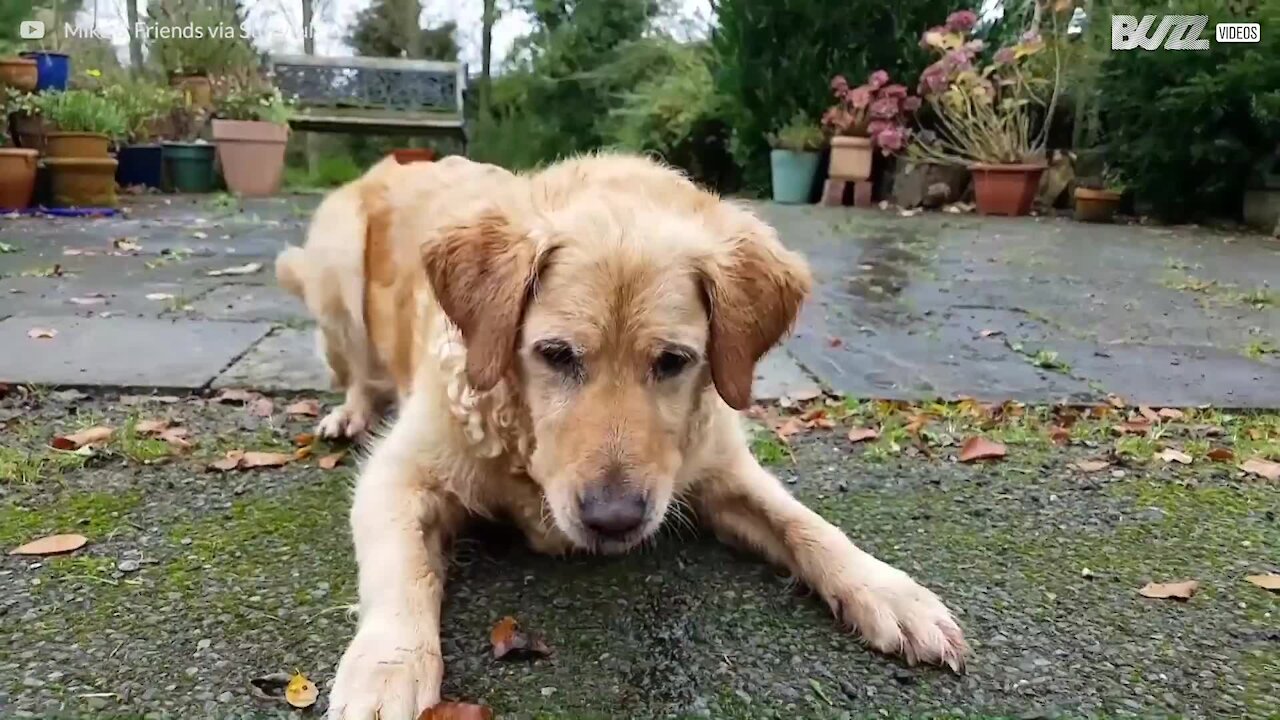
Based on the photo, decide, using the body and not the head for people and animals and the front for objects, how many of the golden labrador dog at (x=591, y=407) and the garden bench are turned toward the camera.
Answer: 2

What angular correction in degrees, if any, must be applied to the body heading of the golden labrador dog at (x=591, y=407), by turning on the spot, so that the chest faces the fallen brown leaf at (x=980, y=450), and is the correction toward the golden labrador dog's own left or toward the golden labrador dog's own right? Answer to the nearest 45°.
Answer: approximately 135° to the golden labrador dog's own left

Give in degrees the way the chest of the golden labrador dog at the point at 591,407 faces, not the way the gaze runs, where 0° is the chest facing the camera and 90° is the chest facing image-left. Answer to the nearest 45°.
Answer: approximately 0°

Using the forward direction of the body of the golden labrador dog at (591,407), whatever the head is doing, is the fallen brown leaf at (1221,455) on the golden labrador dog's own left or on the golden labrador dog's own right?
on the golden labrador dog's own left
